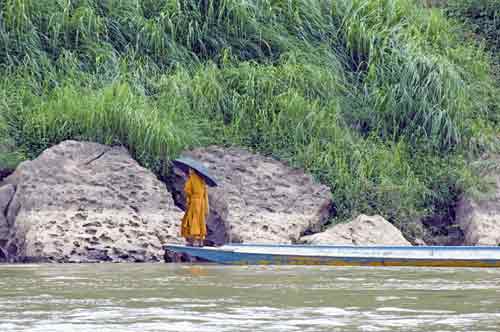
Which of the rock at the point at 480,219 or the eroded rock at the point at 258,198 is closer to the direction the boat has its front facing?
the eroded rock

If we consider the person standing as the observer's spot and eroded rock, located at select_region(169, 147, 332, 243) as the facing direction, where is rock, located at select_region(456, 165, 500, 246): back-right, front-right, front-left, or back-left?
front-right

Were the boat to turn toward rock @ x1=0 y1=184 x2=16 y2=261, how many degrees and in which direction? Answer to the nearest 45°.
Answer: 0° — it already faces it

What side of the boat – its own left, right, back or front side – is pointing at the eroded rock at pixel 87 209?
front

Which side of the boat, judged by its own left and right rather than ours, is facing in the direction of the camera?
left
